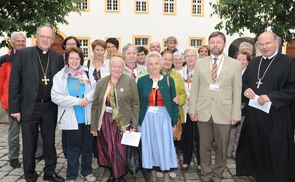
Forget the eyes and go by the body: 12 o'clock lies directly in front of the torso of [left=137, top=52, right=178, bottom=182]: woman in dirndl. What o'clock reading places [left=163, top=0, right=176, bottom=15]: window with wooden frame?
The window with wooden frame is roughly at 6 o'clock from the woman in dirndl.

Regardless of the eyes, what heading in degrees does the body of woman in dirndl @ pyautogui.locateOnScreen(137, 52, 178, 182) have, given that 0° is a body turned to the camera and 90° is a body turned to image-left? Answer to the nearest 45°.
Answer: approximately 0°

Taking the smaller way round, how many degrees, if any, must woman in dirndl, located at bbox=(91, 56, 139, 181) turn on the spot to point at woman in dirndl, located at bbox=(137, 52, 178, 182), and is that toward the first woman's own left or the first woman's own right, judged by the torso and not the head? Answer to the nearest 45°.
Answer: approximately 90° to the first woman's own left

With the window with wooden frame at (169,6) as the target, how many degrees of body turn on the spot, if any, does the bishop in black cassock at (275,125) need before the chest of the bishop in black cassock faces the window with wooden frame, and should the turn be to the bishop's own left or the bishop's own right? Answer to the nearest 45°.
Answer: approximately 135° to the bishop's own right

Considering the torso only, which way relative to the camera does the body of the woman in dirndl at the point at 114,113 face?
toward the camera

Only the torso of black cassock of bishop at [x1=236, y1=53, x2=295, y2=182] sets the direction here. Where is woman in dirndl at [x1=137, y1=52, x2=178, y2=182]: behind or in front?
in front

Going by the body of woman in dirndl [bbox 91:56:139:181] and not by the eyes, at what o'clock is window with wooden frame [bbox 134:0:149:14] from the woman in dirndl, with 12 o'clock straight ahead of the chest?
The window with wooden frame is roughly at 6 o'clock from the woman in dirndl.

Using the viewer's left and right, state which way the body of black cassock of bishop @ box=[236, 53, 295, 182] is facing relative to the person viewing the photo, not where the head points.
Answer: facing the viewer and to the left of the viewer

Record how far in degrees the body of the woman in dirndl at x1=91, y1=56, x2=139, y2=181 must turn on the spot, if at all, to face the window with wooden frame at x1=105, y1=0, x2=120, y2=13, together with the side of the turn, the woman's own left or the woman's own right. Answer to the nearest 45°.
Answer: approximately 180°

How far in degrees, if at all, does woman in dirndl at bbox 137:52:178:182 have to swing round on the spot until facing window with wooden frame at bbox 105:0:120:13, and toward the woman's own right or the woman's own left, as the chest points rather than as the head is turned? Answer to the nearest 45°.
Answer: approximately 180°

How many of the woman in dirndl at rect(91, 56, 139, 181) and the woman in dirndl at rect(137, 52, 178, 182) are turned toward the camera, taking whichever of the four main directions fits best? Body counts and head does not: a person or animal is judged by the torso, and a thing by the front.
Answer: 2
